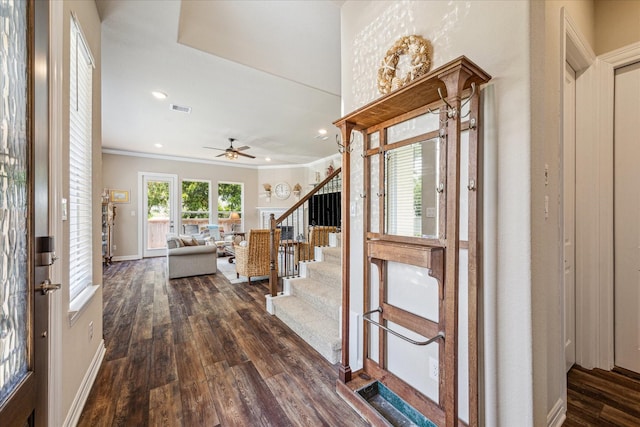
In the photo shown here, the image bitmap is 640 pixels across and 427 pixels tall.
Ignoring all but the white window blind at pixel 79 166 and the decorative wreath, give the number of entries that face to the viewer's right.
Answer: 1

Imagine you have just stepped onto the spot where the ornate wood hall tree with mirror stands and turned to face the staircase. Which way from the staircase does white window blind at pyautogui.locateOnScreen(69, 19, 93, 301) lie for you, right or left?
left

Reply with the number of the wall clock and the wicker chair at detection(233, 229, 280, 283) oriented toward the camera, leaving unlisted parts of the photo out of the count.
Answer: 1

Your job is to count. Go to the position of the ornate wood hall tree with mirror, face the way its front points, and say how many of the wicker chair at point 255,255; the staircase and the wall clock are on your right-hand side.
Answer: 3

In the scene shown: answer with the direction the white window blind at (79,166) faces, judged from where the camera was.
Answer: facing to the right of the viewer

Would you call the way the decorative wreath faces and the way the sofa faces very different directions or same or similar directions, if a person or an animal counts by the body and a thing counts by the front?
very different directions

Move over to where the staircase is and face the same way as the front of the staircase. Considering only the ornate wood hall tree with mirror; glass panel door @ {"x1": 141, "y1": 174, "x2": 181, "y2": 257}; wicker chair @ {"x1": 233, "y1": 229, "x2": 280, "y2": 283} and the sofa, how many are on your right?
3

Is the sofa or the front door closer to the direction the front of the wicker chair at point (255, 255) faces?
the sofa

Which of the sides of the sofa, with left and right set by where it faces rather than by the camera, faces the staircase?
right
